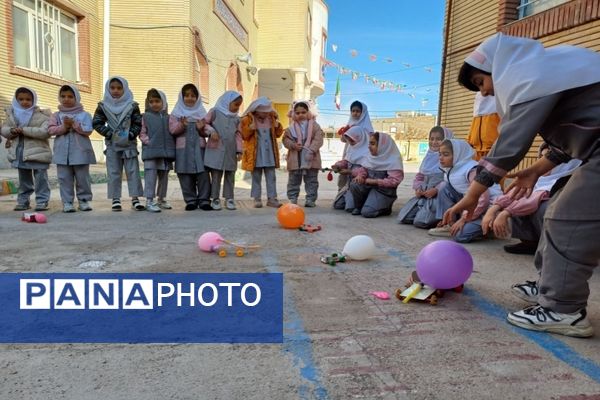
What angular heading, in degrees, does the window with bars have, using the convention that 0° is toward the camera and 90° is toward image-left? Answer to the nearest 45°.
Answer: approximately 315°

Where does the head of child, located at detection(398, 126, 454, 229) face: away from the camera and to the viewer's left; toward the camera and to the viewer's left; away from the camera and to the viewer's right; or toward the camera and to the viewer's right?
toward the camera and to the viewer's left

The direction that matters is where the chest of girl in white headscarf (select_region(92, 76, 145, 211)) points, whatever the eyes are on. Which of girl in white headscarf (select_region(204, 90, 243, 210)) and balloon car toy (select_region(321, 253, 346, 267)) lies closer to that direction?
the balloon car toy

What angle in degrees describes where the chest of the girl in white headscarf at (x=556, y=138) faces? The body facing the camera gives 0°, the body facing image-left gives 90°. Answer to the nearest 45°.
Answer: approximately 90°

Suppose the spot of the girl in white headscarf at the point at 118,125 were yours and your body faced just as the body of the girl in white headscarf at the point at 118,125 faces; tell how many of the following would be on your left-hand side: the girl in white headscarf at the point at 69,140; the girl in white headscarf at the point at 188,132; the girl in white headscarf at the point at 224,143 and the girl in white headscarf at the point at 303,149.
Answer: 3

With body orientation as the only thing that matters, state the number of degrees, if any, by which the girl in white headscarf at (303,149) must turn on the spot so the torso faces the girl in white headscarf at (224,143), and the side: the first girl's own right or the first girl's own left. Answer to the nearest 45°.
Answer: approximately 45° to the first girl's own right

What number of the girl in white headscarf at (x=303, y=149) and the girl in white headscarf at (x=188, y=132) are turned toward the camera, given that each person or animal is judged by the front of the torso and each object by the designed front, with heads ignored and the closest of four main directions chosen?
2

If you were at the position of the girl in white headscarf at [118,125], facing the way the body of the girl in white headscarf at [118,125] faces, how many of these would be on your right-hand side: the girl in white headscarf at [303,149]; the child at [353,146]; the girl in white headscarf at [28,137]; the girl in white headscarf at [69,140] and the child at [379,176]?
2

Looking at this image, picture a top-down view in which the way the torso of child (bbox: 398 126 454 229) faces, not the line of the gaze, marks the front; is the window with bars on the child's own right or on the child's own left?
on the child's own right

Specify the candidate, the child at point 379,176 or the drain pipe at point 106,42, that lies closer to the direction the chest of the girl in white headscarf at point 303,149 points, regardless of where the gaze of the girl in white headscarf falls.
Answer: the child

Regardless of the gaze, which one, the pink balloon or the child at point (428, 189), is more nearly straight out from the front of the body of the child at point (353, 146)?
the pink balloon

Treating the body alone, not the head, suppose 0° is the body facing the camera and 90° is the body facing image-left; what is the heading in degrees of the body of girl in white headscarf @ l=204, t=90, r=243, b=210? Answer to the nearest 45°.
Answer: approximately 315°

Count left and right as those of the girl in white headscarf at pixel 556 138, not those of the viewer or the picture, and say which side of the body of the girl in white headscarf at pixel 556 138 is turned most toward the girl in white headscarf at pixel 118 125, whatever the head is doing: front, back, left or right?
front
